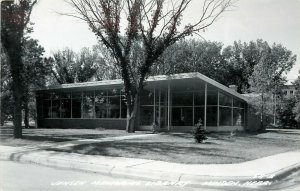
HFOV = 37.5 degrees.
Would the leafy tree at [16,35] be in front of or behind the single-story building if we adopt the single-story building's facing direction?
in front

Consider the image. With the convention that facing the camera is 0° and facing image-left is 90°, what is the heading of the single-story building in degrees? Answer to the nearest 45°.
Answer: approximately 45°
